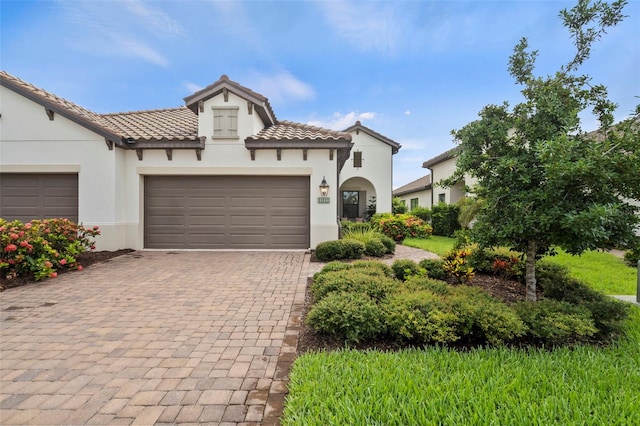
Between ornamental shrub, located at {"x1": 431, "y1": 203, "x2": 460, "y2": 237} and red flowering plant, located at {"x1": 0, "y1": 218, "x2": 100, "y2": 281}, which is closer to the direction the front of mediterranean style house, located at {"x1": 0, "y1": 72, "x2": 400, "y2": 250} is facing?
the red flowering plant

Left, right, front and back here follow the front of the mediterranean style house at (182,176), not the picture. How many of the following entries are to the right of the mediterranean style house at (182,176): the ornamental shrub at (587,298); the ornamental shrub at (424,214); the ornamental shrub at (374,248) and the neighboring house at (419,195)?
0

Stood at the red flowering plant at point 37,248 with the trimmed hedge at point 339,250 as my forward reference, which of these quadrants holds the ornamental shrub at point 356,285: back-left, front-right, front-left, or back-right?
front-right

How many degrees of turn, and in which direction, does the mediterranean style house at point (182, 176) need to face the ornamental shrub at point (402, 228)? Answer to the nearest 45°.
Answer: approximately 90° to its left

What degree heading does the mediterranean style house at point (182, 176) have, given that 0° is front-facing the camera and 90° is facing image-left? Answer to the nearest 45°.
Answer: approximately 0°

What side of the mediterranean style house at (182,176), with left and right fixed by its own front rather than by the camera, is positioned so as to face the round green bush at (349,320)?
front

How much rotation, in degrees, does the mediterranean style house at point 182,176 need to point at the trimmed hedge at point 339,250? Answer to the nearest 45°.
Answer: approximately 45° to its left

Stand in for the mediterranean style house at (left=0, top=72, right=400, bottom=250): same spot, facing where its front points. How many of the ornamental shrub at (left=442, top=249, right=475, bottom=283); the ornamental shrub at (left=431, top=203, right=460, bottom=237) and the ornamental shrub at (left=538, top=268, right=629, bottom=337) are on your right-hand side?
0

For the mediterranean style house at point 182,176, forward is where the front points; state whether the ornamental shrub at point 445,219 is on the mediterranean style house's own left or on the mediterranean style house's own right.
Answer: on the mediterranean style house's own left

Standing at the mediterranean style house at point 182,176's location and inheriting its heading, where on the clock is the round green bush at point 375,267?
The round green bush is roughly at 11 o'clock from the mediterranean style house.

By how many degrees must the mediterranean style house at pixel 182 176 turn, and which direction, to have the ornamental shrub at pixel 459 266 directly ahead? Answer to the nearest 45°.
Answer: approximately 45° to its left

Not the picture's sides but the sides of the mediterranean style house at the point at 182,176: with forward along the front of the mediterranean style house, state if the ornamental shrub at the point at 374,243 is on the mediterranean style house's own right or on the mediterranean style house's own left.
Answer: on the mediterranean style house's own left

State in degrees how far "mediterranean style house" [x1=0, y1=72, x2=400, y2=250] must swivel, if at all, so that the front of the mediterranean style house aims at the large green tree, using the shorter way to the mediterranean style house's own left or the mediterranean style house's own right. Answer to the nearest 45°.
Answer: approximately 45° to the mediterranean style house's own left

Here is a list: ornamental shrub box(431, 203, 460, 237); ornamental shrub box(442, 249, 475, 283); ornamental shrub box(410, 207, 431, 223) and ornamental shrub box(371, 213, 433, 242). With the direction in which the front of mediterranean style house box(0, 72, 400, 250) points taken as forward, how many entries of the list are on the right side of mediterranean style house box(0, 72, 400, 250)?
0

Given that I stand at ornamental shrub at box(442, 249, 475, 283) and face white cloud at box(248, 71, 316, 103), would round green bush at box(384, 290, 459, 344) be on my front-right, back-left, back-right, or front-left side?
back-left

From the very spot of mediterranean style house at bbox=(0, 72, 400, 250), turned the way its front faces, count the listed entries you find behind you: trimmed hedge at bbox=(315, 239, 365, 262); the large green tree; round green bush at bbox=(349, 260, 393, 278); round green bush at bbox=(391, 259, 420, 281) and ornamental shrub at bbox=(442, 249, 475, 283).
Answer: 0

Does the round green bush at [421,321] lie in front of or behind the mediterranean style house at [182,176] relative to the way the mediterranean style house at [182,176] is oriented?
in front
